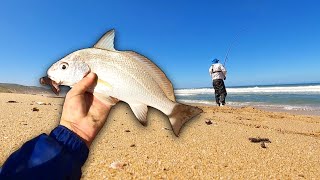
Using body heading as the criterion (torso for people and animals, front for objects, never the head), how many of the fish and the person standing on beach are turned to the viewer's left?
1

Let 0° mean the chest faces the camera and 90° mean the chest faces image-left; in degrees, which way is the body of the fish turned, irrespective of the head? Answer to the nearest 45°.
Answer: approximately 90°

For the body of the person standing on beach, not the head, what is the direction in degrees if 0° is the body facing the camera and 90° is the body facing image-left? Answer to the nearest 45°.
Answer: approximately 180°

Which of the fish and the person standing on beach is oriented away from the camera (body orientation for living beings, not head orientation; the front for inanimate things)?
the person standing on beach

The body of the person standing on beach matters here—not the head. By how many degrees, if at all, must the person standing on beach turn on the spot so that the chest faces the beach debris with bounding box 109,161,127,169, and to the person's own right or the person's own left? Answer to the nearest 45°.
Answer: approximately 180°

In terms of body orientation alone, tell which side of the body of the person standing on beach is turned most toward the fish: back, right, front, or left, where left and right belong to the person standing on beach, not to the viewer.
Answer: back

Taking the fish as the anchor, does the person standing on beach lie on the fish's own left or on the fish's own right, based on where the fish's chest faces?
on the fish's own right
